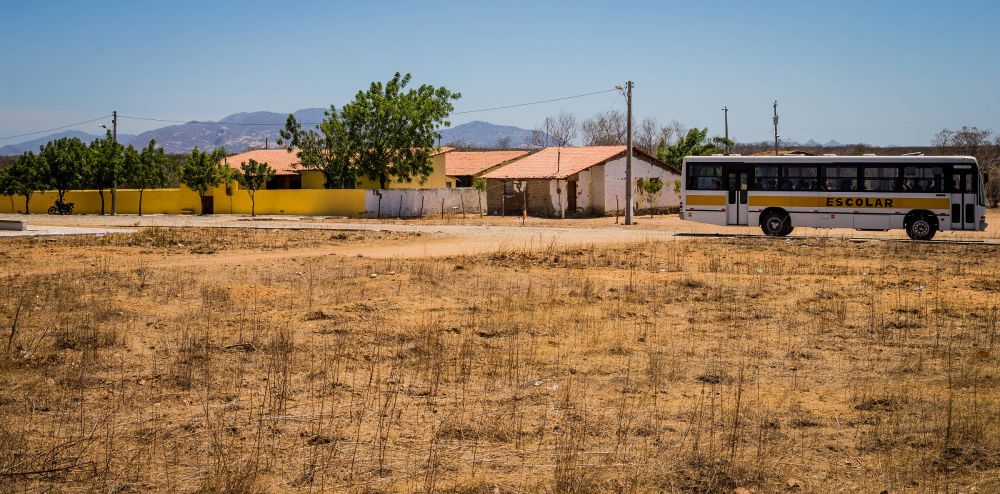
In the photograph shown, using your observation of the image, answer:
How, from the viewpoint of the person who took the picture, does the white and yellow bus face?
facing to the right of the viewer
